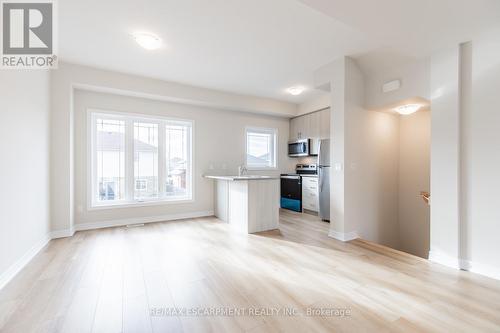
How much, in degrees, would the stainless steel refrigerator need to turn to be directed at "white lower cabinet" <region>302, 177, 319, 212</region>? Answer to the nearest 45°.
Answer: approximately 90° to its right

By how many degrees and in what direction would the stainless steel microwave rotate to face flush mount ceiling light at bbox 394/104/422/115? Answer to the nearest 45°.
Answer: approximately 90° to its left

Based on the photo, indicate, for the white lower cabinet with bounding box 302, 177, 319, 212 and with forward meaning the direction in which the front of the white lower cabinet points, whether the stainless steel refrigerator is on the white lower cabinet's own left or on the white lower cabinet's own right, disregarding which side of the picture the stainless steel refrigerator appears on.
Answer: on the white lower cabinet's own left

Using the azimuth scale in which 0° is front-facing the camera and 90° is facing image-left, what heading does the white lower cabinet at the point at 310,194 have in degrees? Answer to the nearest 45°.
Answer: approximately 45°

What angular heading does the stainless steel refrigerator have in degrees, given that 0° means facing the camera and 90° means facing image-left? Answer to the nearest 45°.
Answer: approximately 45°

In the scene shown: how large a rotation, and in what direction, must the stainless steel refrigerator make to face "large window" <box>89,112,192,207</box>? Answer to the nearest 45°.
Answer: approximately 45° to its right

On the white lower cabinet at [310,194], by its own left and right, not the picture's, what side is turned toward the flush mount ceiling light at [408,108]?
left
